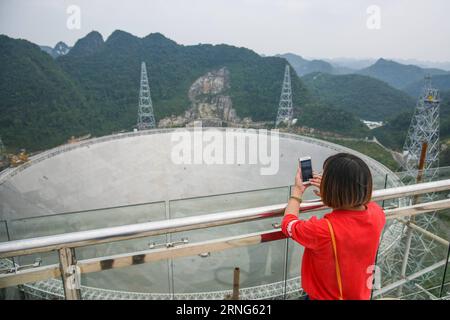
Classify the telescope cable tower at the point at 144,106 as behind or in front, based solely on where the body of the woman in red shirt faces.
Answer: in front

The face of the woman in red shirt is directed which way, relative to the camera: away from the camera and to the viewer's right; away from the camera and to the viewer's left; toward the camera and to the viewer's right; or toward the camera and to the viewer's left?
away from the camera and to the viewer's left

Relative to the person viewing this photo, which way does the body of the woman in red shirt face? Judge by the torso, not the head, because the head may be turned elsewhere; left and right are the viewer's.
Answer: facing away from the viewer and to the left of the viewer
